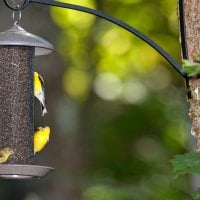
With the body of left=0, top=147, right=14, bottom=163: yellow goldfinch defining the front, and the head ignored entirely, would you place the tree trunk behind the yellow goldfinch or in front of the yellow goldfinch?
in front

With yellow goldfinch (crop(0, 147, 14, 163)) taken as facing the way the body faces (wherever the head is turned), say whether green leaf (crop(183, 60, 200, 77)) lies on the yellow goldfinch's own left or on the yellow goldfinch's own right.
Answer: on the yellow goldfinch's own right

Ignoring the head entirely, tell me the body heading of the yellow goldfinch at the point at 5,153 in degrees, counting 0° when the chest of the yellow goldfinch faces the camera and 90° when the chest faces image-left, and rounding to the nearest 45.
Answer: approximately 270°
